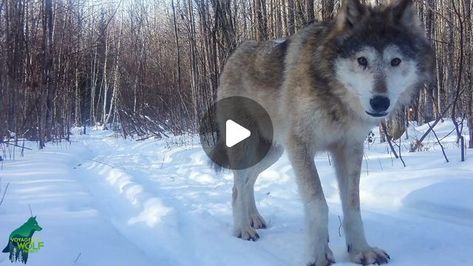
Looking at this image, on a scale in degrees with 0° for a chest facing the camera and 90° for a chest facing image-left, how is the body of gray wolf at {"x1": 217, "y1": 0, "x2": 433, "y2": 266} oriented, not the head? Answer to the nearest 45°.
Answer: approximately 315°
